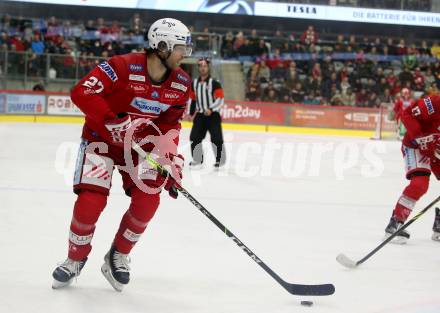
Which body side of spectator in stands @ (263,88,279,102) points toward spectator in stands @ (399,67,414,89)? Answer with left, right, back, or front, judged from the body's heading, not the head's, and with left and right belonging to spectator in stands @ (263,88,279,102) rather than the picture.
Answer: left

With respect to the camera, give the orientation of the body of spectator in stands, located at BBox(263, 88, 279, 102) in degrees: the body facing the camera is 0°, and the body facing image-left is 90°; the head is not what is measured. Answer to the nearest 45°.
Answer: approximately 0°

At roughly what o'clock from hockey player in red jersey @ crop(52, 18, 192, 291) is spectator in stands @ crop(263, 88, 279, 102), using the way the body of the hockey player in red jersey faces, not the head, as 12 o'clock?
The spectator in stands is roughly at 8 o'clock from the hockey player in red jersey.

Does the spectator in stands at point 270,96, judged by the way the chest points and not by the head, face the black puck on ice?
yes

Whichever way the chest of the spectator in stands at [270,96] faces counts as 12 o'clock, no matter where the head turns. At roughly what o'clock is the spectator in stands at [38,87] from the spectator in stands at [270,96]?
the spectator in stands at [38,87] is roughly at 2 o'clock from the spectator in stands at [270,96].

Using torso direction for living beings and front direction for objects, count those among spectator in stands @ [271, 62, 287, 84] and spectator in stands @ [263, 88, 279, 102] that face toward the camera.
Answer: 2

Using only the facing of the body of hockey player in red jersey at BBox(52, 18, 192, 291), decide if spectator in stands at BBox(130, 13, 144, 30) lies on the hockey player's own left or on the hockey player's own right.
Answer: on the hockey player's own left

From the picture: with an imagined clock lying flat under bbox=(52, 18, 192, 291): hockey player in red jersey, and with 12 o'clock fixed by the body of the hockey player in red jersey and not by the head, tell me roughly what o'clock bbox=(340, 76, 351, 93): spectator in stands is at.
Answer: The spectator in stands is roughly at 8 o'clock from the hockey player in red jersey.

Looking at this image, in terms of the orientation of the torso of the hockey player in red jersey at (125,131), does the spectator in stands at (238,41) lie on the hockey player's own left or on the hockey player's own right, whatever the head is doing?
on the hockey player's own left

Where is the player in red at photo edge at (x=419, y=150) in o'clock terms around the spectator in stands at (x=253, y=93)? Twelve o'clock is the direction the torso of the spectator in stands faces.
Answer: The player in red at photo edge is roughly at 12 o'clock from the spectator in stands.

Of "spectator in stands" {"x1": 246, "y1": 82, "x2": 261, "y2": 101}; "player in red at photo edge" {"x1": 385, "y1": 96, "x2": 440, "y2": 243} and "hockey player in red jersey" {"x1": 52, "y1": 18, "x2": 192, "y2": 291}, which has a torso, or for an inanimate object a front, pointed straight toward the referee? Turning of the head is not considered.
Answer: the spectator in stands
